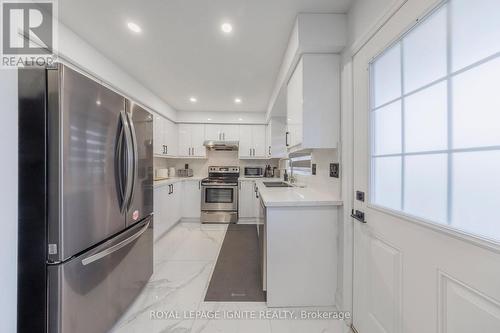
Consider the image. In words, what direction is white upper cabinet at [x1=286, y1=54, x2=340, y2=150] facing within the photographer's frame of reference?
facing to the left of the viewer

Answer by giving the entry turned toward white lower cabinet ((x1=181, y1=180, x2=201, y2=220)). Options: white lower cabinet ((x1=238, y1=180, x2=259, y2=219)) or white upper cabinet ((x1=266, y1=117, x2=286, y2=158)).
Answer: the white upper cabinet

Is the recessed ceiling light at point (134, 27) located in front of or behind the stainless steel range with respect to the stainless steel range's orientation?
in front

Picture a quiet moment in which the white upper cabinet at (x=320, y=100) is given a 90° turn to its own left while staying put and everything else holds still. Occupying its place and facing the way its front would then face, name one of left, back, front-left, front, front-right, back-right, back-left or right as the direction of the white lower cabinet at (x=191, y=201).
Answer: back-right

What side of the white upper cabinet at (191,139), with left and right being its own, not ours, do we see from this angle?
front

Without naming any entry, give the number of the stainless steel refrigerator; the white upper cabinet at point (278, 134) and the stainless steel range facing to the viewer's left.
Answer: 1

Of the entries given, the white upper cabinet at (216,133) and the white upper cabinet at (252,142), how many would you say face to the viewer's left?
0

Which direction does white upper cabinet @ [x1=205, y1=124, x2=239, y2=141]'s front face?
toward the camera

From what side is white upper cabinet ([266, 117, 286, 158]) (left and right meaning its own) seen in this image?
left

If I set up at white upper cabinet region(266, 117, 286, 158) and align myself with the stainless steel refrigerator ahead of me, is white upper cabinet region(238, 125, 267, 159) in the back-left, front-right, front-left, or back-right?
back-right

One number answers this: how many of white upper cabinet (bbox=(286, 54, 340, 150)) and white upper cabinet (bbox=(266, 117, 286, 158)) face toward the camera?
0

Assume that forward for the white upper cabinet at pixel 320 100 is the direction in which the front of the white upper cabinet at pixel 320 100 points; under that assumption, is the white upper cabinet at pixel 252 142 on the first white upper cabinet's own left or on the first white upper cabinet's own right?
on the first white upper cabinet's own right

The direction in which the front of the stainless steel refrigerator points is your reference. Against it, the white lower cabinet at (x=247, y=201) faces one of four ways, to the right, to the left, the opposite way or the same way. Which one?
to the right
